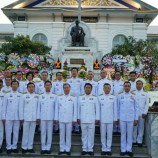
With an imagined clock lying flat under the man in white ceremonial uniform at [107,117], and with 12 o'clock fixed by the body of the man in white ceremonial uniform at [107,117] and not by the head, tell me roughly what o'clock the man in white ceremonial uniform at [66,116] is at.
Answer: the man in white ceremonial uniform at [66,116] is roughly at 3 o'clock from the man in white ceremonial uniform at [107,117].

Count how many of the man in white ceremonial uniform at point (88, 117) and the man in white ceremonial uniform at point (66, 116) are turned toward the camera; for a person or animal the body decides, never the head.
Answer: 2

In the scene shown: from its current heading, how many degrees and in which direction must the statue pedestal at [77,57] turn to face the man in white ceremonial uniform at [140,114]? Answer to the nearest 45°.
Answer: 0° — it already faces them

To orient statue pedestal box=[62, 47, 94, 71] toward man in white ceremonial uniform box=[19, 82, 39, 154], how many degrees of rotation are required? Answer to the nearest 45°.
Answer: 0° — it already faces them

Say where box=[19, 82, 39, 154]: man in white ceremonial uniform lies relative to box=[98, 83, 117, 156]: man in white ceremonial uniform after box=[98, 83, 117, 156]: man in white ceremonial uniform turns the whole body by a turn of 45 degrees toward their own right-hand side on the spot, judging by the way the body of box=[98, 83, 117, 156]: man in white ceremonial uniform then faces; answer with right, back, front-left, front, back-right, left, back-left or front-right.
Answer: front-right

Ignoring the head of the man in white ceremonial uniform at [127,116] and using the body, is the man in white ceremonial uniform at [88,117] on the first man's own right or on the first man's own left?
on the first man's own right

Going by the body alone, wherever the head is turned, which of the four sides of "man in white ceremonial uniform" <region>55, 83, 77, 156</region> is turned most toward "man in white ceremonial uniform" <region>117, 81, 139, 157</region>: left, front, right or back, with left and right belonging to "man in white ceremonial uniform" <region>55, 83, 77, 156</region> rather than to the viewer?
left

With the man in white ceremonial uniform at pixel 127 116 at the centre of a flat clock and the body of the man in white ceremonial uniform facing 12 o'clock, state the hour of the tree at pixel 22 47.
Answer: The tree is roughly at 5 o'clock from the man in white ceremonial uniform.

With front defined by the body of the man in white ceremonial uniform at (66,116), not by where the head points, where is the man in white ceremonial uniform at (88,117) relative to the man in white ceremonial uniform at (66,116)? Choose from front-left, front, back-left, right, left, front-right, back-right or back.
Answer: left
